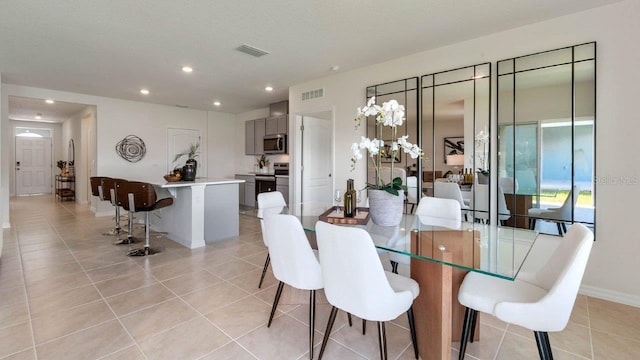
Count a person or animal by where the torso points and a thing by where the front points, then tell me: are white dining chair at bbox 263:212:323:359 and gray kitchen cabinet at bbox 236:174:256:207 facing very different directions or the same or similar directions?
very different directions

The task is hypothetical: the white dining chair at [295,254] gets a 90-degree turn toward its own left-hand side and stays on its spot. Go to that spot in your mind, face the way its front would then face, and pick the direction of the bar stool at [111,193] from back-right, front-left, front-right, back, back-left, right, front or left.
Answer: front

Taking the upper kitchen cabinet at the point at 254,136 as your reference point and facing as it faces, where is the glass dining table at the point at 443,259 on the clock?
The glass dining table is roughly at 10 o'clock from the upper kitchen cabinet.

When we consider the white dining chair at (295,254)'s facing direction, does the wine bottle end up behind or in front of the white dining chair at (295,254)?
in front

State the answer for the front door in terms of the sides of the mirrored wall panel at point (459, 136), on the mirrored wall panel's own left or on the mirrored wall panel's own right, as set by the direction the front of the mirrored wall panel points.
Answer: on the mirrored wall panel's own right

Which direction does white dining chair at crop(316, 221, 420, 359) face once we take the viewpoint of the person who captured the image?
facing away from the viewer and to the right of the viewer

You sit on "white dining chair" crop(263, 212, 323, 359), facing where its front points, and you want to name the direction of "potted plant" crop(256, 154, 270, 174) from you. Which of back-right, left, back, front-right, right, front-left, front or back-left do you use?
front-left

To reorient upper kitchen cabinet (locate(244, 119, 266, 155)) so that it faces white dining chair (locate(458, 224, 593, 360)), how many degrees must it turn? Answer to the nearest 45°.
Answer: approximately 45° to its left

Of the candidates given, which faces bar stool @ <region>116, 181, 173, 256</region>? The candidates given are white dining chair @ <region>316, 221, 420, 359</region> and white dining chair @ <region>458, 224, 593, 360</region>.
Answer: white dining chair @ <region>458, 224, 593, 360</region>

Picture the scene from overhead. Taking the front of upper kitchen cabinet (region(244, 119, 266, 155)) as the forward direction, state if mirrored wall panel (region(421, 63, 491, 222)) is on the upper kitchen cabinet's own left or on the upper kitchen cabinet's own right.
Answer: on the upper kitchen cabinet's own left

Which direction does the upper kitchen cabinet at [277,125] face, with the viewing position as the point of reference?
facing the viewer and to the left of the viewer

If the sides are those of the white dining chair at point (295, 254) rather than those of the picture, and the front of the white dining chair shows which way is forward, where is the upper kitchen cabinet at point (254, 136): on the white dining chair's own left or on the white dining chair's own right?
on the white dining chair's own left

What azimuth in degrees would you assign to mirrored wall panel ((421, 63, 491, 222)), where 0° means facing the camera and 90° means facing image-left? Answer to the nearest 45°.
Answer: approximately 45°

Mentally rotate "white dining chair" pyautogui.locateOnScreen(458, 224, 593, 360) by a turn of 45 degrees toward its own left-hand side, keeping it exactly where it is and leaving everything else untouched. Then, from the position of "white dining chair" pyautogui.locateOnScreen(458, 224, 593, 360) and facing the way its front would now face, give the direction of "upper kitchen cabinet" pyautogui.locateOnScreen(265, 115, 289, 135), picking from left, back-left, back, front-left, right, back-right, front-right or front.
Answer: right

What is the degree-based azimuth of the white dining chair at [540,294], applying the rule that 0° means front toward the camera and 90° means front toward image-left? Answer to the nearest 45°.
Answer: approximately 90°

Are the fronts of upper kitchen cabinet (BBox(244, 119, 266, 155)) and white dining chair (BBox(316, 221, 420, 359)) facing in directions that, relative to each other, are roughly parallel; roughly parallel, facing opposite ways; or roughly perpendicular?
roughly parallel, facing opposite ways
